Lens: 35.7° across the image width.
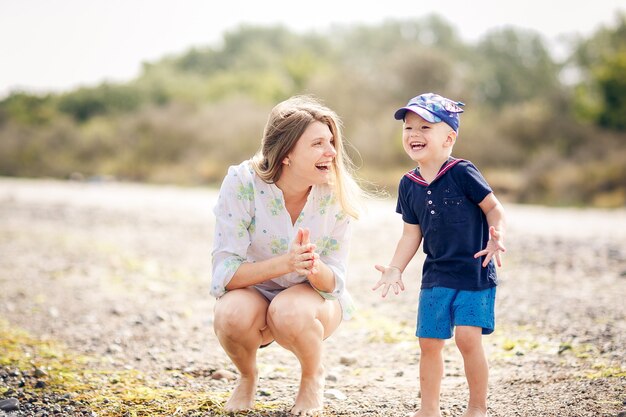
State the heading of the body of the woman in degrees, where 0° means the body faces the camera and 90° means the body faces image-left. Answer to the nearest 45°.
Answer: approximately 0°

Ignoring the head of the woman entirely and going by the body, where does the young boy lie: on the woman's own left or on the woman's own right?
on the woman's own left

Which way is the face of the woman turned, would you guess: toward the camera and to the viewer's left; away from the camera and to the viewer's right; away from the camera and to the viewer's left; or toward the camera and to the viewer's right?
toward the camera and to the viewer's right
